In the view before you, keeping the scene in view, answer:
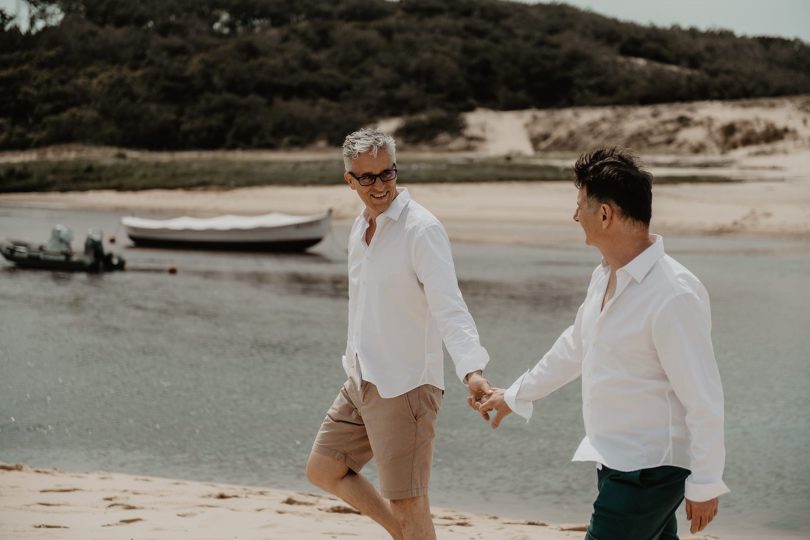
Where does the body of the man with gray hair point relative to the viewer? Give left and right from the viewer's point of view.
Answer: facing the viewer and to the left of the viewer

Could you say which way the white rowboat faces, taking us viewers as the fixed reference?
facing to the right of the viewer

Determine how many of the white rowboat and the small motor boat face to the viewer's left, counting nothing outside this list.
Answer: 1

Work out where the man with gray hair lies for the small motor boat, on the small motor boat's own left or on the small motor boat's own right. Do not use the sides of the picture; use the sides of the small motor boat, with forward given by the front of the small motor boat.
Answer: on the small motor boat's own left

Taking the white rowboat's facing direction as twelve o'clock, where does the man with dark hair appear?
The man with dark hair is roughly at 3 o'clock from the white rowboat.

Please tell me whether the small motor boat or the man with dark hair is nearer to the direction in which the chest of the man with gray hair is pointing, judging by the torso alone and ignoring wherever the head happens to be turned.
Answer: the man with dark hair

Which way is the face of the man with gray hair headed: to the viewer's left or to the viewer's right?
to the viewer's right

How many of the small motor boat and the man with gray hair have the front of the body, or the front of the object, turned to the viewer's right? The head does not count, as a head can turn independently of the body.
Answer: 0

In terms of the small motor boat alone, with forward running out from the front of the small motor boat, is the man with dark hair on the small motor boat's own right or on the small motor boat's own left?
on the small motor boat's own left

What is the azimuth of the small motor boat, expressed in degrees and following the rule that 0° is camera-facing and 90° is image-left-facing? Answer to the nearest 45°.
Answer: approximately 90°

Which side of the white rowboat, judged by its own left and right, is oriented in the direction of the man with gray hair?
right

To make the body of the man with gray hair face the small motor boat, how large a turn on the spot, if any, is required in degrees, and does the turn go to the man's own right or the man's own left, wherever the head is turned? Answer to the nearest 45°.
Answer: approximately 135° to the man's own right

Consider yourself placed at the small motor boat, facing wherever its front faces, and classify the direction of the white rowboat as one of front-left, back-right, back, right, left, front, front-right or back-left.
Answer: back-right

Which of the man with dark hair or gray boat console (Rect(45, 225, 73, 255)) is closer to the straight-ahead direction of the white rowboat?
the man with dark hair

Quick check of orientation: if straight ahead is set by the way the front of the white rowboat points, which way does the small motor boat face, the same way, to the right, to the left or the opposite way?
the opposite way
